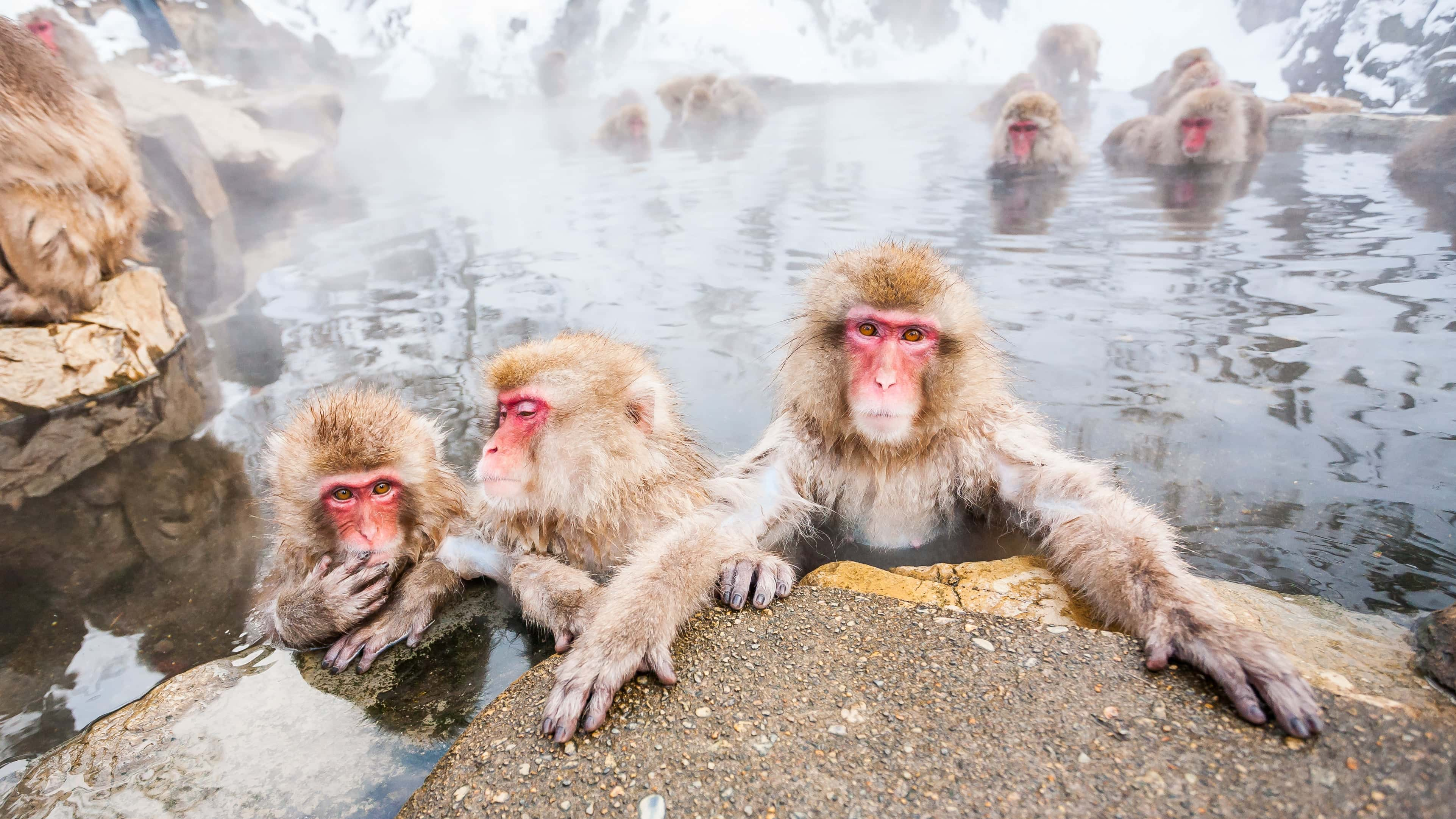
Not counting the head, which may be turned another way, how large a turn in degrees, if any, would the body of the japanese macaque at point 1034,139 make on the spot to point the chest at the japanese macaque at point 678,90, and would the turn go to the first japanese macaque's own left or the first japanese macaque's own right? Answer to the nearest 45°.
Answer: approximately 90° to the first japanese macaque's own right

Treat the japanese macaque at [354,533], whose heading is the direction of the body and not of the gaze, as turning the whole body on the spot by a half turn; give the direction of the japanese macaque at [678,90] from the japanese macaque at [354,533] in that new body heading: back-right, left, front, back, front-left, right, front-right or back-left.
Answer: front-right

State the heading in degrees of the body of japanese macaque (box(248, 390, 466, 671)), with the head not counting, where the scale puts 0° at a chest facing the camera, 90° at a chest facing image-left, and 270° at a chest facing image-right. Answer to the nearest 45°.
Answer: approximately 0°

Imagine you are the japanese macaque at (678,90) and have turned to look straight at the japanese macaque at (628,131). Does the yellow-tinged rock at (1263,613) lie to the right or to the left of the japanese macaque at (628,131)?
left

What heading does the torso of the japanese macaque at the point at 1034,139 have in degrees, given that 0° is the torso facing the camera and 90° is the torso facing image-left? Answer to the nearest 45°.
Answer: approximately 45°

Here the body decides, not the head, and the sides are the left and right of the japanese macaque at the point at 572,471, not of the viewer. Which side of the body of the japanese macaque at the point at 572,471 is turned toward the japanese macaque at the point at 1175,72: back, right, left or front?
back

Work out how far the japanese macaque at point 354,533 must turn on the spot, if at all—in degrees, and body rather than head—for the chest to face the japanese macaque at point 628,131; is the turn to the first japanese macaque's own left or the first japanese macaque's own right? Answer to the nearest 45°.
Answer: approximately 135° to the first japanese macaque's own left
